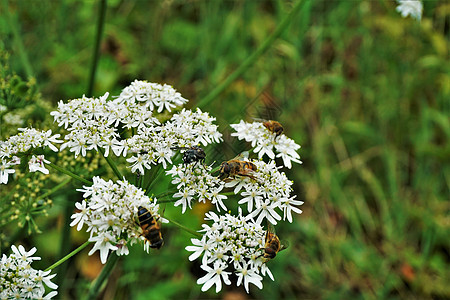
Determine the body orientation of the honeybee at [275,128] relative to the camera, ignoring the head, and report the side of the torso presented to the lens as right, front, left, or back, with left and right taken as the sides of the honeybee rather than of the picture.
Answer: right

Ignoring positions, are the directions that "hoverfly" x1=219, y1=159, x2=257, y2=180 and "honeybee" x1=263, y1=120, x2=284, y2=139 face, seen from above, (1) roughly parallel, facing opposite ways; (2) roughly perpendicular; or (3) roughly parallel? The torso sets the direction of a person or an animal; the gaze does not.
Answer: roughly parallel, facing opposite ways

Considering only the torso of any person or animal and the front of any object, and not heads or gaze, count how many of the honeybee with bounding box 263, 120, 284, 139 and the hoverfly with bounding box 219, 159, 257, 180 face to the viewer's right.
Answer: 1

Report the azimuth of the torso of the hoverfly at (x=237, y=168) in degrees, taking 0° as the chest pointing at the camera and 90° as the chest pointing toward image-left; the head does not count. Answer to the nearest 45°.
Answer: approximately 90°

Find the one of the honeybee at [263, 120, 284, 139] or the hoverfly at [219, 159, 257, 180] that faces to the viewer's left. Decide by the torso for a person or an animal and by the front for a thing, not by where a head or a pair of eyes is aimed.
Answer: the hoverfly at [219, 159, 257, 180]
